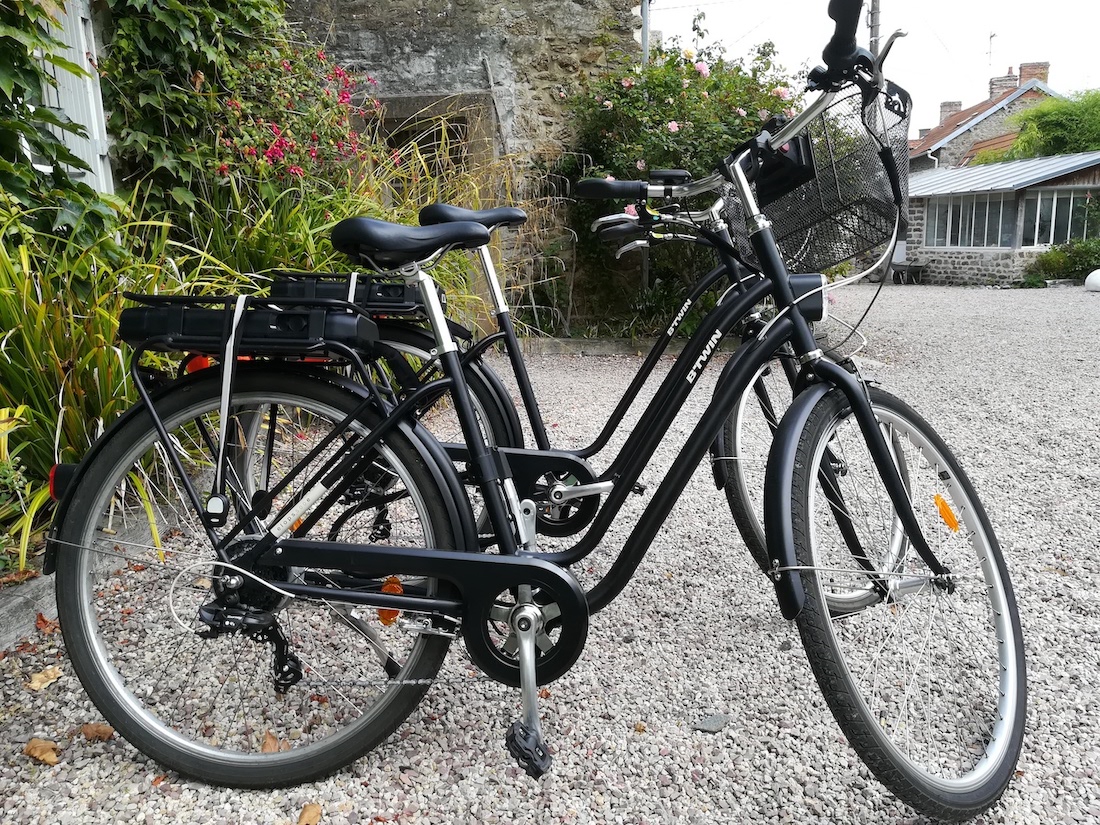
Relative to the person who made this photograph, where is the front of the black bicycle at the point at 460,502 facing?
facing to the right of the viewer

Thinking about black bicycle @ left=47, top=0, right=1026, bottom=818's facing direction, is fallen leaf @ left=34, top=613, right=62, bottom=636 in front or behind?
behind

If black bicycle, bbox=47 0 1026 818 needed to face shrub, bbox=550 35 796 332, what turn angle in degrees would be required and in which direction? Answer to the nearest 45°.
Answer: approximately 90° to its left

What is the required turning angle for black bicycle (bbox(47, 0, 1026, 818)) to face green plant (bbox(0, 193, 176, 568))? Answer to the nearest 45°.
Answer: approximately 135° to its left

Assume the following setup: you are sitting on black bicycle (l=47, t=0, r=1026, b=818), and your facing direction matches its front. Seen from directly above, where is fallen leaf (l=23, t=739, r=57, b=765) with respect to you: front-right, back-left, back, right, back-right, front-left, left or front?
back

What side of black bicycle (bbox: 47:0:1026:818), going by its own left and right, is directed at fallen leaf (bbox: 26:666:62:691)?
back

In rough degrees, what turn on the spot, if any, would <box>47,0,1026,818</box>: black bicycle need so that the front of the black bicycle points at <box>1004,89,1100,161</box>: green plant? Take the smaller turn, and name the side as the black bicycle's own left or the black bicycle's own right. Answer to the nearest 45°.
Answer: approximately 45° to the black bicycle's own left

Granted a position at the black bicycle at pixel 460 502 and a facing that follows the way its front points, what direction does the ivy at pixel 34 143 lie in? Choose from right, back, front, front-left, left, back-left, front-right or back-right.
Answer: back-left
